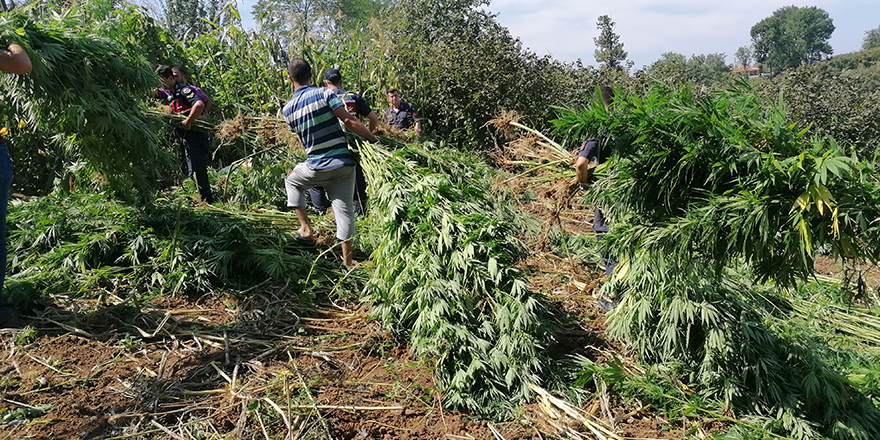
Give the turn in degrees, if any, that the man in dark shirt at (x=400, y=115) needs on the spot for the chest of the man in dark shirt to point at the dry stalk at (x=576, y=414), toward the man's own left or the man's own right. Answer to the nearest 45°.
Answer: approximately 45° to the man's own left

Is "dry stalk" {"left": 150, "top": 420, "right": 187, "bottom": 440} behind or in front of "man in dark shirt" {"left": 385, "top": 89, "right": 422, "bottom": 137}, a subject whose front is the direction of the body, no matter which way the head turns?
in front

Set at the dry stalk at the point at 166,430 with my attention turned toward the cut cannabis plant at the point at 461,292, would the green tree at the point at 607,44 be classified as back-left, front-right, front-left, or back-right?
front-left

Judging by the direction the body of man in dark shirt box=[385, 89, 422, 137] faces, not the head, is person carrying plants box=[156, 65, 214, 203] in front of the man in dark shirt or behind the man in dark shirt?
in front

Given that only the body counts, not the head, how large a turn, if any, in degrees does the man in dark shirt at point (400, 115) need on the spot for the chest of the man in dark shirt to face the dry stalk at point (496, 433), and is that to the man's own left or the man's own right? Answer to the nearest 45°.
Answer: approximately 45° to the man's own left

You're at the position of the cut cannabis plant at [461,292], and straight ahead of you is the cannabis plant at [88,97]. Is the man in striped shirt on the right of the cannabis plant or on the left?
right

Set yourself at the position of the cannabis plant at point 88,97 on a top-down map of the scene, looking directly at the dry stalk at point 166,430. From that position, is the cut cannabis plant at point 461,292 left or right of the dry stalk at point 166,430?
left

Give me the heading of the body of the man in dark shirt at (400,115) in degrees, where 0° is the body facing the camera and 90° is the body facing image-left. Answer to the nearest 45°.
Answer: approximately 45°

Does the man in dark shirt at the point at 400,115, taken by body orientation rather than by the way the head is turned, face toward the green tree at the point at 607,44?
no

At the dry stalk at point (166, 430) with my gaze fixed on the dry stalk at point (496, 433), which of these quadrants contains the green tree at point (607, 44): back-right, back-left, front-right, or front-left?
front-left

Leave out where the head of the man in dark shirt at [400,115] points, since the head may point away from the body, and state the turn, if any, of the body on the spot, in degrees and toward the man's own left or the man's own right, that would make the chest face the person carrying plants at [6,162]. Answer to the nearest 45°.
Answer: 0° — they already face them

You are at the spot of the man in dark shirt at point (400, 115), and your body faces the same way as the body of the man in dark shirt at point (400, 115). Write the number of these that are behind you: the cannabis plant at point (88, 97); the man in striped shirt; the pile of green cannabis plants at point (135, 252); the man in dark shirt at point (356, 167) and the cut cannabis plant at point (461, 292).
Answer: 0

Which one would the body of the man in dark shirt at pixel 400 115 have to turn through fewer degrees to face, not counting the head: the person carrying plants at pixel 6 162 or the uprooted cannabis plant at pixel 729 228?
the person carrying plants
